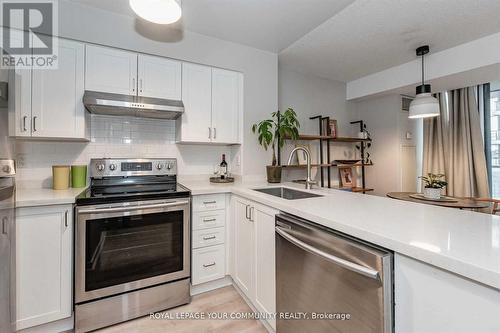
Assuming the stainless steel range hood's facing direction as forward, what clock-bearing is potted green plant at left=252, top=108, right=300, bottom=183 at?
The potted green plant is roughly at 9 o'clock from the stainless steel range hood.

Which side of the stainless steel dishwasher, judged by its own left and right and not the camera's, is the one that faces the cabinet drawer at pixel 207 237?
right

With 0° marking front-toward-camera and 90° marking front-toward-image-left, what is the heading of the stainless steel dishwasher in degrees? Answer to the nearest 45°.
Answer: approximately 45°

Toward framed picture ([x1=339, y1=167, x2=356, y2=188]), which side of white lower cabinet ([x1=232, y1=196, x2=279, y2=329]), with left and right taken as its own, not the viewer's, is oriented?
back

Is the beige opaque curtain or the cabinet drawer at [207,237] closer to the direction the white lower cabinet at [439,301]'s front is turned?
the cabinet drawer

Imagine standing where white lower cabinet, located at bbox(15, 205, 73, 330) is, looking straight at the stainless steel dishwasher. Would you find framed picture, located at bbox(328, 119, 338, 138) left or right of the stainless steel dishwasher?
left

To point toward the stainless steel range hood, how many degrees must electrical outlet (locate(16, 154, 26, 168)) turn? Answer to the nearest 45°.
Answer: approximately 45° to its left

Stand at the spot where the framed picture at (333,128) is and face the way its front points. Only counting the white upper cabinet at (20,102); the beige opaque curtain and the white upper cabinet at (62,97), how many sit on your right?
2

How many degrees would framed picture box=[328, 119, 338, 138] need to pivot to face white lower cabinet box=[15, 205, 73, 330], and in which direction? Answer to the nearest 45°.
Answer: approximately 90° to its right

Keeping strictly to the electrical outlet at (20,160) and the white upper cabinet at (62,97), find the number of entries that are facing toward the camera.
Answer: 2
